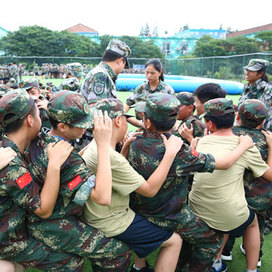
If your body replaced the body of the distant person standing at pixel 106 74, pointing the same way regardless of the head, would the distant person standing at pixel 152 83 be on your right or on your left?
on your left

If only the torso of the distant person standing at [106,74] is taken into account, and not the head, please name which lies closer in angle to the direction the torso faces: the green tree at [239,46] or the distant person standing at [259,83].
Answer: the distant person standing

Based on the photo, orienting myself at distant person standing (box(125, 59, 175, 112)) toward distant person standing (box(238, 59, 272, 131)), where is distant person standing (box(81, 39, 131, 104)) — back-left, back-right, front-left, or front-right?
back-right

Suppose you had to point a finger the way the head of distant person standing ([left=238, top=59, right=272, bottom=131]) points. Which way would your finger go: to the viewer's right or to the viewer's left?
to the viewer's left

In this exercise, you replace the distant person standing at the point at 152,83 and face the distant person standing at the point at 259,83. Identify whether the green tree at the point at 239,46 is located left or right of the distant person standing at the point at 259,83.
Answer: left
